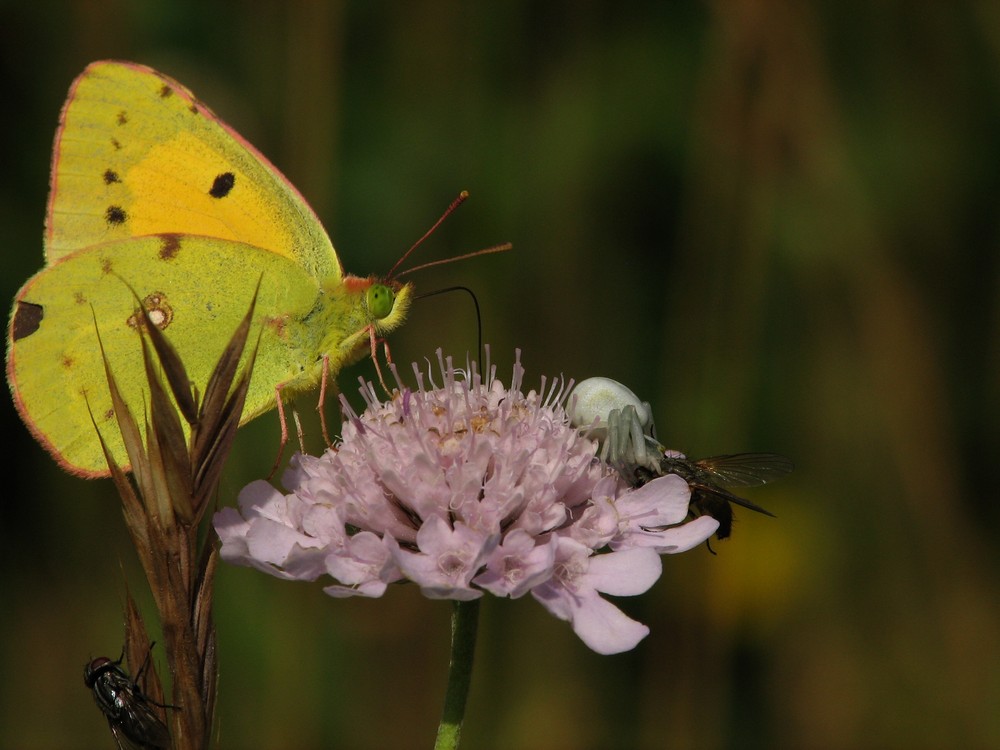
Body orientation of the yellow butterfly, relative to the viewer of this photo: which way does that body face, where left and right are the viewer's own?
facing to the right of the viewer

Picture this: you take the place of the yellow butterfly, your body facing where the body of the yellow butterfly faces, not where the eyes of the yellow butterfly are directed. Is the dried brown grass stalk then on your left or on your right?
on your right

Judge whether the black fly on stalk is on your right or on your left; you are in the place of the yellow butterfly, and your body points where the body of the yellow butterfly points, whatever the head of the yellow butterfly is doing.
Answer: on your right

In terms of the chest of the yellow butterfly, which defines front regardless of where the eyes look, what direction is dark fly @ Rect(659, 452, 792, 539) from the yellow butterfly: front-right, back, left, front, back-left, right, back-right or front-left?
front-right

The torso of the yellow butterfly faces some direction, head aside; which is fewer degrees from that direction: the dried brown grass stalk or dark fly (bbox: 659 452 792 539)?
the dark fly
